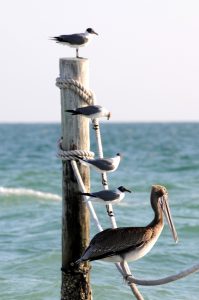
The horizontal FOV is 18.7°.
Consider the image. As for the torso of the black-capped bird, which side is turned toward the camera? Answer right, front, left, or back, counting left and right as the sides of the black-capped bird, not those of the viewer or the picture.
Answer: right

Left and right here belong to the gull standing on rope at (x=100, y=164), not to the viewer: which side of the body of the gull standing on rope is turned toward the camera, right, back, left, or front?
right

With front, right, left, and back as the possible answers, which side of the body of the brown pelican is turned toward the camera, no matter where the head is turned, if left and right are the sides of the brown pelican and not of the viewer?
right

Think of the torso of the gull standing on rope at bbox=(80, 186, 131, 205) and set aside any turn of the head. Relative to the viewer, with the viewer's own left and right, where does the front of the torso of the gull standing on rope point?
facing to the right of the viewer

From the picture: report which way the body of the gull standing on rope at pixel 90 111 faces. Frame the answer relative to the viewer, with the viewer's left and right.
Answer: facing to the right of the viewer
